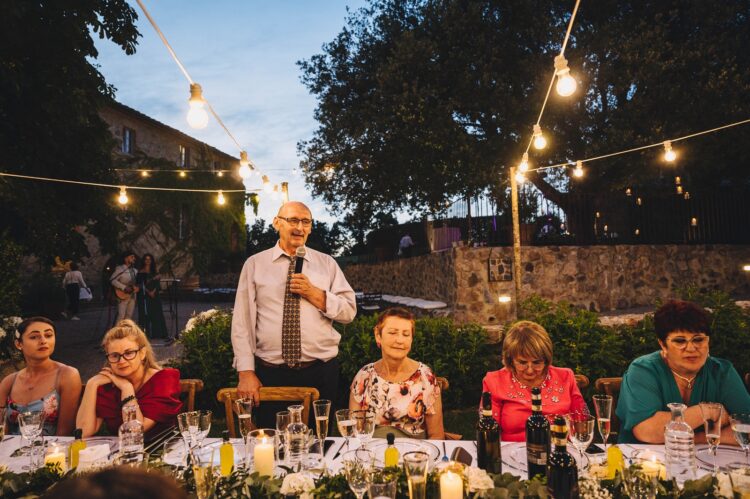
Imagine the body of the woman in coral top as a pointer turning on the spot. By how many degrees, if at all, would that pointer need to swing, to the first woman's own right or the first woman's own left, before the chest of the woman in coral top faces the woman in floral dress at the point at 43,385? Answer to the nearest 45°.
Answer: approximately 90° to the first woman's own right

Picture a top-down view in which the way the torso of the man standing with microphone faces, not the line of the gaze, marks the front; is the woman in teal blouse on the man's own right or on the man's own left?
on the man's own left

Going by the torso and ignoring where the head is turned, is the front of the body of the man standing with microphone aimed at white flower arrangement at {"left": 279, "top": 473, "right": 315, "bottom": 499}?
yes

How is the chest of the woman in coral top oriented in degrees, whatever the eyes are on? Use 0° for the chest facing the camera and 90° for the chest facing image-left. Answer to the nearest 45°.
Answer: approximately 0°

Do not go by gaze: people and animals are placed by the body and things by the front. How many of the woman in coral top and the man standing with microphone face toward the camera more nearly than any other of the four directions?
2
